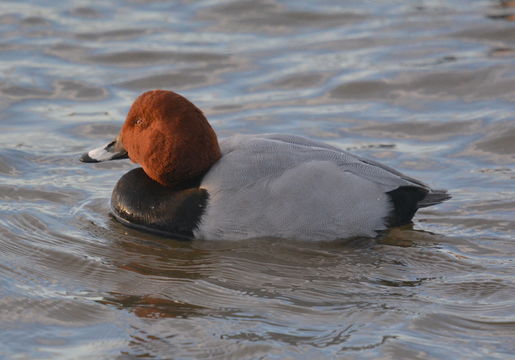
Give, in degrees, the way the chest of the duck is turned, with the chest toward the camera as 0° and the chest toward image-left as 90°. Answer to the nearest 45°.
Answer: approximately 90°
